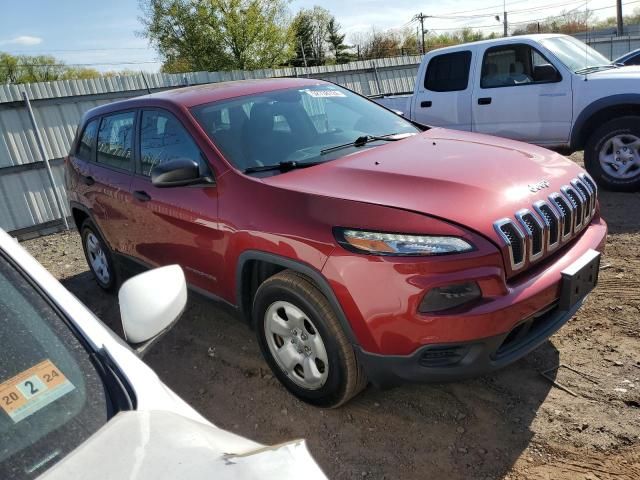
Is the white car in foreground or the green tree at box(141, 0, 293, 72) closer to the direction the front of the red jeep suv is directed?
the white car in foreground

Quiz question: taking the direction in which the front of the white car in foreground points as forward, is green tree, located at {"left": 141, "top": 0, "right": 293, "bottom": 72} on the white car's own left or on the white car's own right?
on the white car's own left

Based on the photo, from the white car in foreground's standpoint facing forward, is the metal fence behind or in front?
behind

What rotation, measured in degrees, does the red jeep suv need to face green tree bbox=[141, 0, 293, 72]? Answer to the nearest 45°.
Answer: approximately 135° to its left

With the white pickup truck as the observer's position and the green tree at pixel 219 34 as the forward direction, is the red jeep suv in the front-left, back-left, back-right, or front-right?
back-left

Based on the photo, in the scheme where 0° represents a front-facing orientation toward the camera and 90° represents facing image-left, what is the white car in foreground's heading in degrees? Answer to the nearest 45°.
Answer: approximately 315°

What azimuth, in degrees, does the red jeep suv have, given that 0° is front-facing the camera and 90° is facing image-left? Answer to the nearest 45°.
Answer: approximately 315°

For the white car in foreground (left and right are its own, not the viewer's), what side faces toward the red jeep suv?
left

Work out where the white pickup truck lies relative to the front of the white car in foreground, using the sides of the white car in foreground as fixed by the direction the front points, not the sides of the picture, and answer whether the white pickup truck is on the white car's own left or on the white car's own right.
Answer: on the white car's own left

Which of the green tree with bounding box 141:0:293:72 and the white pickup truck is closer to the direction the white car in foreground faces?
the white pickup truck

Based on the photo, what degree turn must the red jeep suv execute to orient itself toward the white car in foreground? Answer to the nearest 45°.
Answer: approximately 90° to its right
